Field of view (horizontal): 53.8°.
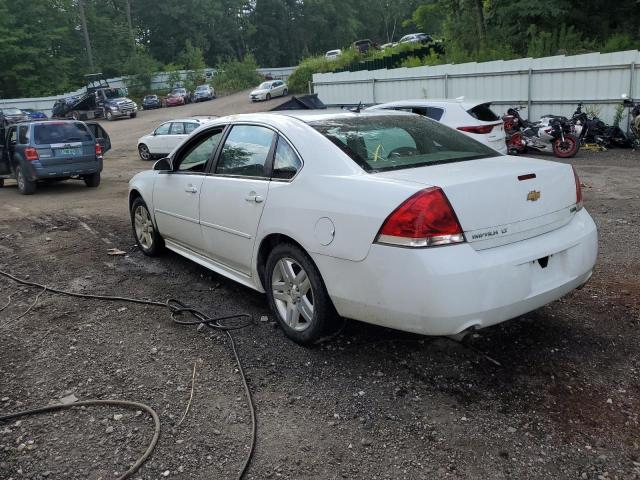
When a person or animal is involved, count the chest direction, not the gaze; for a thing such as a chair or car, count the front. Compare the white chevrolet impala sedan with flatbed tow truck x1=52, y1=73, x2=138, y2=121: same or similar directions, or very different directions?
very different directions

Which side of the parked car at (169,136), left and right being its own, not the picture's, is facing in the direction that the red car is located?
right

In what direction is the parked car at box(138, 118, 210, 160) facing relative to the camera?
to the viewer's left

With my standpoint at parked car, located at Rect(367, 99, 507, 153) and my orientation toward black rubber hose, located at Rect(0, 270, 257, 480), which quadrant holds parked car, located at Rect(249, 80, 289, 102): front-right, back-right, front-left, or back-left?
back-right

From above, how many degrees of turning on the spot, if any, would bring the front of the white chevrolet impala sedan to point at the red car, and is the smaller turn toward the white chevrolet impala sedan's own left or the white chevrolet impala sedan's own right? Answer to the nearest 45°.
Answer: approximately 45° to the white chevrolet impala sedan's own right

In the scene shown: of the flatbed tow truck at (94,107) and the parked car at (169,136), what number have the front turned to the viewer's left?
1

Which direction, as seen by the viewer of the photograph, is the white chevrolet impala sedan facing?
facing away from the viewer and to the left of the viewer

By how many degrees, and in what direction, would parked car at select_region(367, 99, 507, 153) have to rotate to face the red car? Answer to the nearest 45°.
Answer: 0° — it already faces it

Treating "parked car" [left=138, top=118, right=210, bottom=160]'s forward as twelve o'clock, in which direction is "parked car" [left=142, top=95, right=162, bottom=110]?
"parked car" [left=142, top=95, right=162, bottom=110] is roughly at 3 o'clock from "parked car" [left=138, top=118, right=210, bottom=160].

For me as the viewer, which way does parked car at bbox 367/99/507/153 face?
facing away from the viewer and to the left of the viewer

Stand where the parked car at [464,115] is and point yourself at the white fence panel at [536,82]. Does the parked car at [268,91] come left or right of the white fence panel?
left

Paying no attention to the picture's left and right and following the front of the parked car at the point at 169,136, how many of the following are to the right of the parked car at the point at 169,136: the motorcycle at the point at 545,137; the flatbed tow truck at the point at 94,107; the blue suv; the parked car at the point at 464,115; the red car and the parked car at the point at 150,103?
3

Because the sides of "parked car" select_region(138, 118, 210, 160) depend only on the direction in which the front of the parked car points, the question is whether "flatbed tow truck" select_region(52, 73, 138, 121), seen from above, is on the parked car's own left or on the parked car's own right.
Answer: on the parked car's own right

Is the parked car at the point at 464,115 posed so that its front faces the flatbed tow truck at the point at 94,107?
yes
